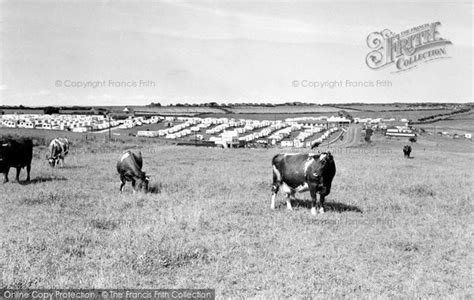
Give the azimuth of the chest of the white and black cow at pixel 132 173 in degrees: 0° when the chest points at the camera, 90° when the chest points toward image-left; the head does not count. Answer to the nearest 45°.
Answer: approximately 315°

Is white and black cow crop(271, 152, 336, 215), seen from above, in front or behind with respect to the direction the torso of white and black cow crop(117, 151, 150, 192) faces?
in front

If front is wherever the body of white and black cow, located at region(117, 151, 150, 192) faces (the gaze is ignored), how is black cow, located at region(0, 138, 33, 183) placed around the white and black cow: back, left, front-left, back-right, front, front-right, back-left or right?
back

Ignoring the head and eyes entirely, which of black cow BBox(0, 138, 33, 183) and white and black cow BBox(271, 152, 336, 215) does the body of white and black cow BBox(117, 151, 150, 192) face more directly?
the white and black cow
